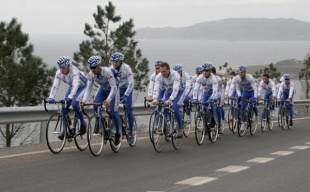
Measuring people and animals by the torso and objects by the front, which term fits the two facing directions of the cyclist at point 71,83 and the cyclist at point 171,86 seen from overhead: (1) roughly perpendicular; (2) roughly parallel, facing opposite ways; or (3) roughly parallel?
roughly parallel

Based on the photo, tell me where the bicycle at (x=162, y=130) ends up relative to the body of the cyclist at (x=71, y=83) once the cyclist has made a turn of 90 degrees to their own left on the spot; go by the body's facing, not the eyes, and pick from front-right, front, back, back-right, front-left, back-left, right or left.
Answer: front-left

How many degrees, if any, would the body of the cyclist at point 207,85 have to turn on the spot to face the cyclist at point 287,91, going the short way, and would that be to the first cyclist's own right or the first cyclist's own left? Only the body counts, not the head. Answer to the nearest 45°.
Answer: approximately 180°

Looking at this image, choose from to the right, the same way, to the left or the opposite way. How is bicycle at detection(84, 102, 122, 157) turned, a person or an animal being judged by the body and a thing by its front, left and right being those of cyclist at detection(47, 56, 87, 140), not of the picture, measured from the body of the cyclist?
the same way

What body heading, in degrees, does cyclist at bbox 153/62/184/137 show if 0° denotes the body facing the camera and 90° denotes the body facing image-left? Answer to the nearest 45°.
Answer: approximately 45°

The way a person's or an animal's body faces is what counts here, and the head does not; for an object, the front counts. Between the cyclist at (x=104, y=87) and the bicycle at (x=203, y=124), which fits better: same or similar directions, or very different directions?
same or similar directions

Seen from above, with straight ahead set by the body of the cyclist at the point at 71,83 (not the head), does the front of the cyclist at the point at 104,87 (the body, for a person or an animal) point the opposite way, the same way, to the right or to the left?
the same way

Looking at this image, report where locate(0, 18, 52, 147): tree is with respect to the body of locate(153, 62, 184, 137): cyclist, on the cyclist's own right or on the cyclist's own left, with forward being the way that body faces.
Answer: on the cyclist's own right

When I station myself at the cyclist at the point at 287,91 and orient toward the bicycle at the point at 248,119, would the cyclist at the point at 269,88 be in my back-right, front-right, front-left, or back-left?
front-right

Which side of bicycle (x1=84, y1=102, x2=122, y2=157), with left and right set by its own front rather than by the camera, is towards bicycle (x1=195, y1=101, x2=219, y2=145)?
back

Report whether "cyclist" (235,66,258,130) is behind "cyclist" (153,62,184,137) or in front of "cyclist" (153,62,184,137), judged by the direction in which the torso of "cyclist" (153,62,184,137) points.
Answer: behind

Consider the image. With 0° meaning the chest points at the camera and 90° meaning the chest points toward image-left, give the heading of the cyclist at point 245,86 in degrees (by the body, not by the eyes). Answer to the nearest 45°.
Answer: approximately 45°

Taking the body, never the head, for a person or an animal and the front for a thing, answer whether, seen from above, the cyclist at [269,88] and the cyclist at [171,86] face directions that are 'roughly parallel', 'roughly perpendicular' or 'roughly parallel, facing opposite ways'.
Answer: roughly parallel

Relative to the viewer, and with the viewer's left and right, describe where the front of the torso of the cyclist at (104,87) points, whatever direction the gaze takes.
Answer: facing the viewer and to the left of the viewer
